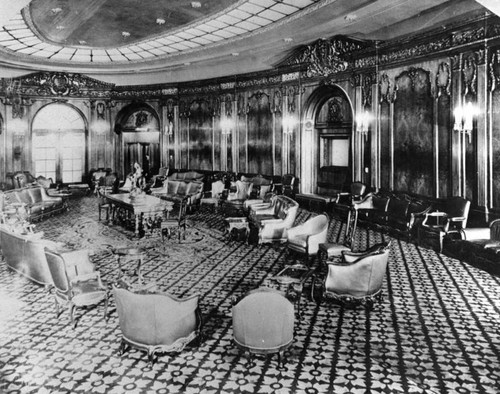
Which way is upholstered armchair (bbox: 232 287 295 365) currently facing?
away from the camera

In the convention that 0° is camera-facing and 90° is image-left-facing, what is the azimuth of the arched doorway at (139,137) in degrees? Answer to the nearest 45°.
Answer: approximately 0°

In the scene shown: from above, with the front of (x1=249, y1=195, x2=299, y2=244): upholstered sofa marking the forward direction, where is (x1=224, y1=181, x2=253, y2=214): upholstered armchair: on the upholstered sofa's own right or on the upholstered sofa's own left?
on the upholstered sofa's own right

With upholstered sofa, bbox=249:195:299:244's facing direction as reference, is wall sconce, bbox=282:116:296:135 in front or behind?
behind

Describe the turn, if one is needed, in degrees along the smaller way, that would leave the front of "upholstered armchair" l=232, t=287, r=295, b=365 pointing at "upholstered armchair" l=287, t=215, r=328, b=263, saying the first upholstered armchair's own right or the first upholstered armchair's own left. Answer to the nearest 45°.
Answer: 0° — it already faces it

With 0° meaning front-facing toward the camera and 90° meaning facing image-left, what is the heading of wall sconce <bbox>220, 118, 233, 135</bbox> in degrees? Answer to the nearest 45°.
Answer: approximately 0°
